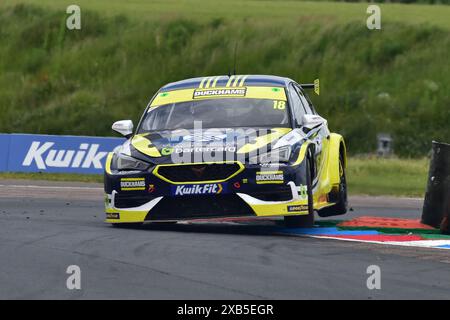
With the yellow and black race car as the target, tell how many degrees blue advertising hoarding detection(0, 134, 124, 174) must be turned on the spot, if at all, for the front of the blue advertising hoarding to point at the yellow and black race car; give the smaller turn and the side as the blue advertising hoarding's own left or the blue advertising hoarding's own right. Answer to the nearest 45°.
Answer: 0° — it already faces it

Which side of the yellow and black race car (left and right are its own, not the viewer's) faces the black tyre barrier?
left

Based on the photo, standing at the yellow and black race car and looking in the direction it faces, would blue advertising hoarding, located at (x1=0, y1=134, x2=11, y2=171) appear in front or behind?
behind

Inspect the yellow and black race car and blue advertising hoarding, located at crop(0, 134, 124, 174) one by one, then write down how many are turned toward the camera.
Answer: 2

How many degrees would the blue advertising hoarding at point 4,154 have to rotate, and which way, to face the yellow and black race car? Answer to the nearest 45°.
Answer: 0° — it already faces it

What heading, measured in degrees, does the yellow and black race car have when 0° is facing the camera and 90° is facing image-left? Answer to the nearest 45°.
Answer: approximately 0°

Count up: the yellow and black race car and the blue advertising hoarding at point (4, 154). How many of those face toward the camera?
2

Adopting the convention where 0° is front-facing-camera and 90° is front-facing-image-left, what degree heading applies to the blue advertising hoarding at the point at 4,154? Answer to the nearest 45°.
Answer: approximately 0°
